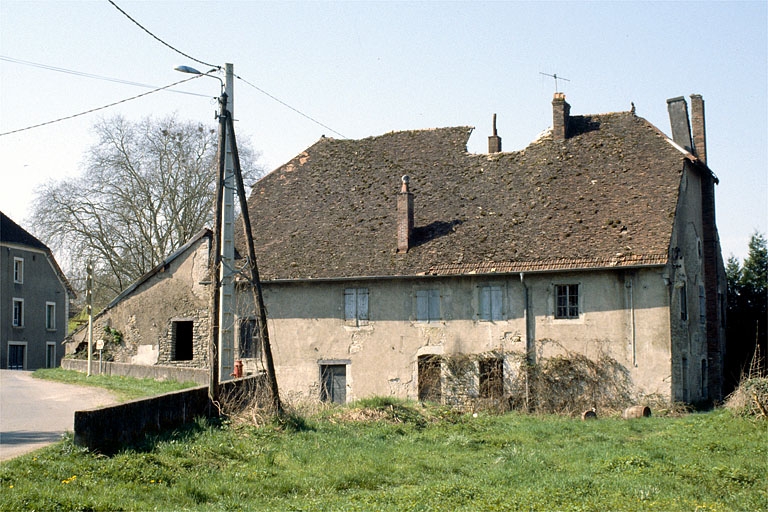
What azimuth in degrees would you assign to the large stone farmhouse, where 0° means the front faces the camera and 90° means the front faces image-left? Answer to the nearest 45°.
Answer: approximately 0°

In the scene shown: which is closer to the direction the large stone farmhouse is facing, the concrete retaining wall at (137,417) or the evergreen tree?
the concrete retaining wall

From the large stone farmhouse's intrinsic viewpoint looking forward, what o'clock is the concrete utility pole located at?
The concrete utility pole is roughly at 1 o'clock from the large stone farmhouse.

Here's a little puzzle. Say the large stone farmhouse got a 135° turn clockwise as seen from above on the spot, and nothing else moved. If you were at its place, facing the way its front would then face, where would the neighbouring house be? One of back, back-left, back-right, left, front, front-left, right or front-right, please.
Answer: front

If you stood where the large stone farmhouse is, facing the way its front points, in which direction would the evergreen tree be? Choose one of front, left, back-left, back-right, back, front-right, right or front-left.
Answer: back-left

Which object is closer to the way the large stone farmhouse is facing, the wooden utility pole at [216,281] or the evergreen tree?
the wooden utility pole

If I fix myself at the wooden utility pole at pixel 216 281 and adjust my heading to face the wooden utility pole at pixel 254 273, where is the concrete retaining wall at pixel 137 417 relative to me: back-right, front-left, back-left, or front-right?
back-right

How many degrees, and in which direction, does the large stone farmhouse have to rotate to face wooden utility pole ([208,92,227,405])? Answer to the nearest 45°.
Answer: approximately 45° to its right

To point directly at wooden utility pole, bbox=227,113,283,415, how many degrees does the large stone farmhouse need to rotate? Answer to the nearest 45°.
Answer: approximately 45° to its right

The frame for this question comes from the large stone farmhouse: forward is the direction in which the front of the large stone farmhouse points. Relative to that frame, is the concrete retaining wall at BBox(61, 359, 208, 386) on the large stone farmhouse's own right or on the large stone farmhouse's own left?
on the large stone farmhouse's own right
